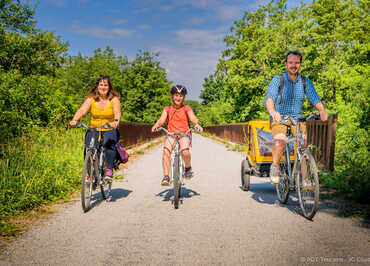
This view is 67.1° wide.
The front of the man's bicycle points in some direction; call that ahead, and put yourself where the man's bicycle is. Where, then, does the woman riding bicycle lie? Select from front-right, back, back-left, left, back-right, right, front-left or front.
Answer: back-right

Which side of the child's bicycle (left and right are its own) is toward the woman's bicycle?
right

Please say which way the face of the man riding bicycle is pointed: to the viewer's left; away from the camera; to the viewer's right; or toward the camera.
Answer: toward the camera

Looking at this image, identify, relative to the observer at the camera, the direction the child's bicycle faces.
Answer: facing the viewer

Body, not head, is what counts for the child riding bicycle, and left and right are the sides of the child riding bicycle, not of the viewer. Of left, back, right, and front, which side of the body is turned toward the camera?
front

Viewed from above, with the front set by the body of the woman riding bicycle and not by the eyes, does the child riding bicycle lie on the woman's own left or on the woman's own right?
on the woman's own left

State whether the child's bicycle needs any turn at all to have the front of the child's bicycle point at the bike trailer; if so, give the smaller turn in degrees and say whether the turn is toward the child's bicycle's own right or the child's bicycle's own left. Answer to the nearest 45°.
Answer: approximately 90° to the child's bicycle's own left

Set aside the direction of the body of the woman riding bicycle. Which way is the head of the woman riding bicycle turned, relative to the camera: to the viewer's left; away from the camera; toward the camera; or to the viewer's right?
toward the camera

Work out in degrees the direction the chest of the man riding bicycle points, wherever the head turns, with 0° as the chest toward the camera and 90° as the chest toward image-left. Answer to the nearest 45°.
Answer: approximately 0°

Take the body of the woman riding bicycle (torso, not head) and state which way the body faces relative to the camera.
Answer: toward the camera

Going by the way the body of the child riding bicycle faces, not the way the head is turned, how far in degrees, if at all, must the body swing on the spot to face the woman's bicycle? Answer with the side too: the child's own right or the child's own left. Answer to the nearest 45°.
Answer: approximately 90° to the child's own right

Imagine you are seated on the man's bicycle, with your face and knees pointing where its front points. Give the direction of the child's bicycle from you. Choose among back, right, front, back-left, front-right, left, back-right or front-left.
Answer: back-right

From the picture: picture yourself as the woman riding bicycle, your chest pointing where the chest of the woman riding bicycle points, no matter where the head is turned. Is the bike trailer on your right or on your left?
on your left
